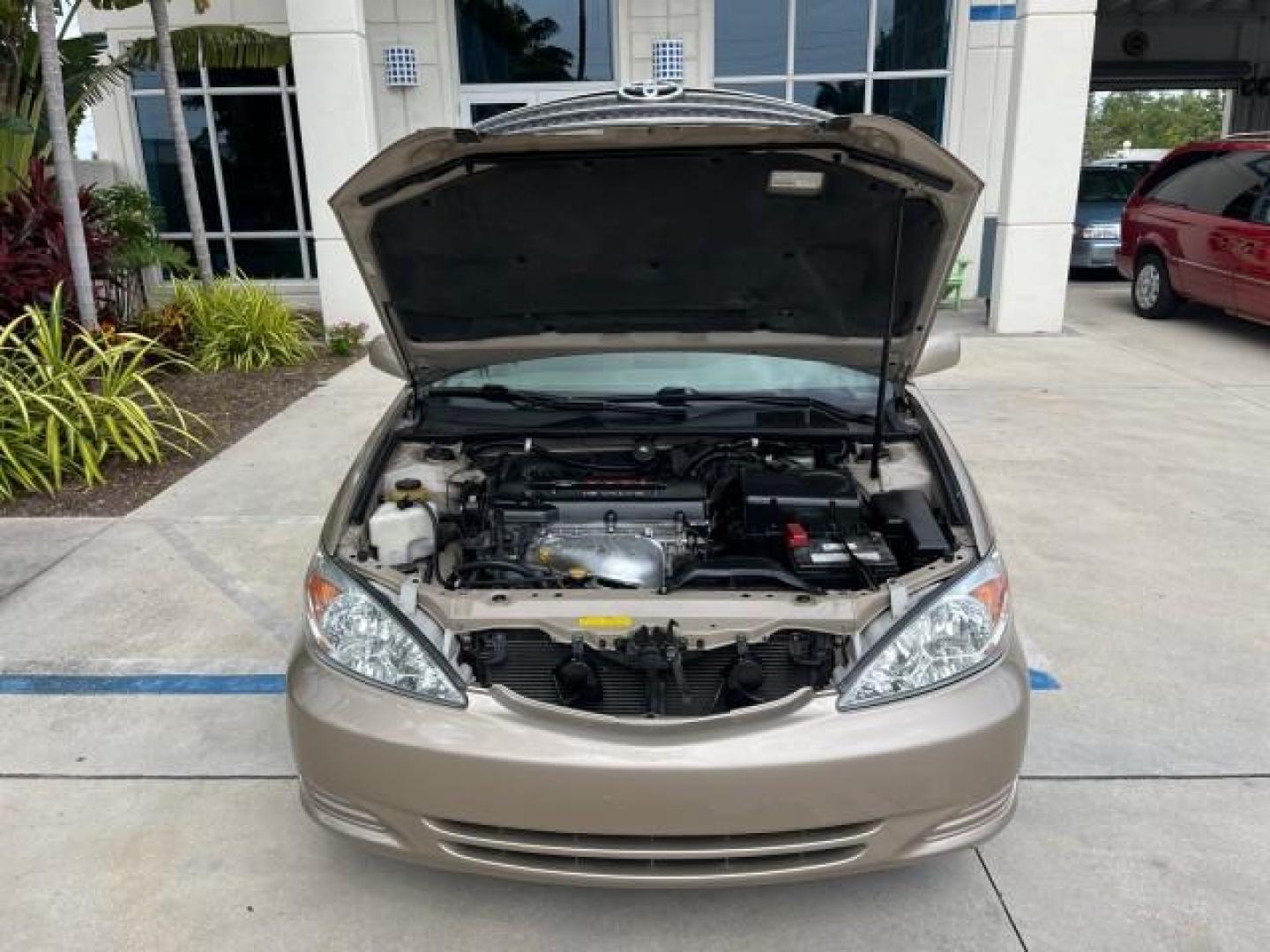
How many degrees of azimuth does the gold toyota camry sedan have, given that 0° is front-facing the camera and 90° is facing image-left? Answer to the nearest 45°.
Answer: approximately 0°

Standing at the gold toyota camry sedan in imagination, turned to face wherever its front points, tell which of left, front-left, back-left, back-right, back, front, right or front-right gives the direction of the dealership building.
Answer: back

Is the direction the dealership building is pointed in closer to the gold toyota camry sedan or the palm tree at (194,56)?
the gold toyota camry sedan

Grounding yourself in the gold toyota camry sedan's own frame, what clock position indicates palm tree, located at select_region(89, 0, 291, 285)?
The palm tree is roughly at 5 o'clock from the gold toyota camry sedan.

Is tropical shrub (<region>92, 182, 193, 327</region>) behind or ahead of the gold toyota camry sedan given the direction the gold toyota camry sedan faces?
behind
